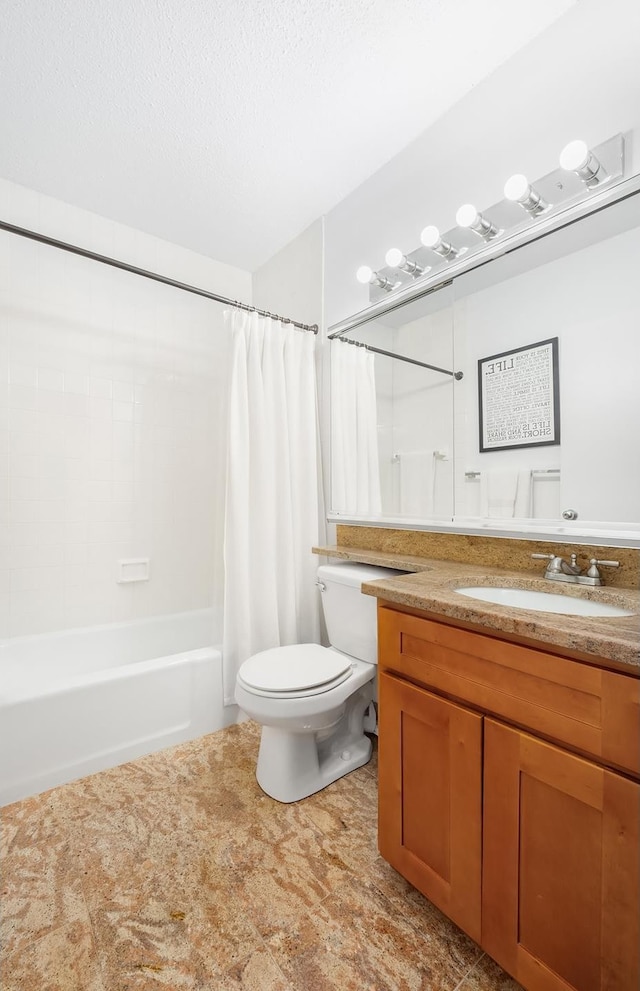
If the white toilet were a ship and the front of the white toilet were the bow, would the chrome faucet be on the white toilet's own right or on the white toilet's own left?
on the white toilet's own left

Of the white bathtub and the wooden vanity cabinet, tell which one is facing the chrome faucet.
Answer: the white bathtub

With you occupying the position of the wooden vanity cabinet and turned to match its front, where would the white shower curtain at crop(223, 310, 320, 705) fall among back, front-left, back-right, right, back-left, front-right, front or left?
right

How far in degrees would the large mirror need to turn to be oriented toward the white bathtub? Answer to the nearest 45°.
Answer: approximately 45° to its right

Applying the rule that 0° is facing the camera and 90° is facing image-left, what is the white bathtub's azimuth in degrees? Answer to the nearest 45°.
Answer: approximately 315°

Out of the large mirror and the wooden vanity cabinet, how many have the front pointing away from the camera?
0

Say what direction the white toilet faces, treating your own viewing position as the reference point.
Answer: facing the viewer and to the left of the viewer

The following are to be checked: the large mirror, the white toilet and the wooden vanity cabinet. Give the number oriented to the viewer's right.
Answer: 0

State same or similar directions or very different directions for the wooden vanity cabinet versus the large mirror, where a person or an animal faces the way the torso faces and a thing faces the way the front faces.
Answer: same or similar directions

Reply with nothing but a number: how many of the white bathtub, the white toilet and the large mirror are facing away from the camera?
0

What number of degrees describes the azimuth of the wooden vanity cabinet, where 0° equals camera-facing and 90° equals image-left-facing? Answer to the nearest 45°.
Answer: approximately 45°

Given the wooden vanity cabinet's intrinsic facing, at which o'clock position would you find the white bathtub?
The white bathtub is roughly at 2 o'clock from the wooden vanity cabinet.
